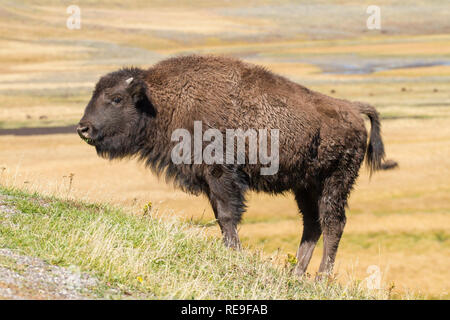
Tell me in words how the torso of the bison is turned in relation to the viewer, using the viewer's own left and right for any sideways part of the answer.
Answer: facing to the left of the viewer
